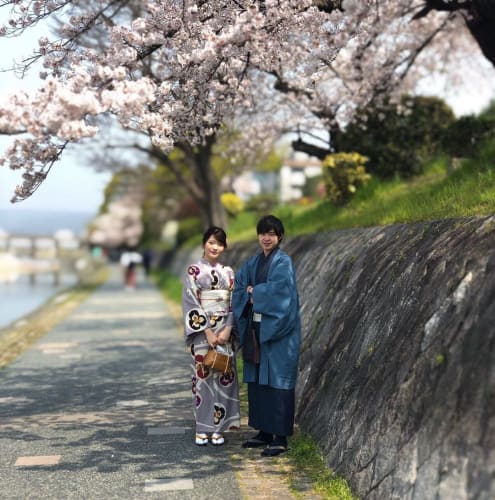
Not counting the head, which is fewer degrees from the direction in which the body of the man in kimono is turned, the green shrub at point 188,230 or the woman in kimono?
the woman in kimono

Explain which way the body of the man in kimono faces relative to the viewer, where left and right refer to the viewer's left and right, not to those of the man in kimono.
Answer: facing the viewer and to the left of the viewer

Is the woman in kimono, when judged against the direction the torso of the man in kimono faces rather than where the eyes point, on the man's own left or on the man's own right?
on the man's own right

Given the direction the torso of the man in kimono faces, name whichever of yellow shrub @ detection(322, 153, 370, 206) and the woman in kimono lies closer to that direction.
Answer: the woman in kimono

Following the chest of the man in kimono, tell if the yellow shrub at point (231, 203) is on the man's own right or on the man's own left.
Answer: on the man's own right

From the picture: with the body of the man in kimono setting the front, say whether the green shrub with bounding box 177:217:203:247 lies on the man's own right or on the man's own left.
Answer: on the man's own right
